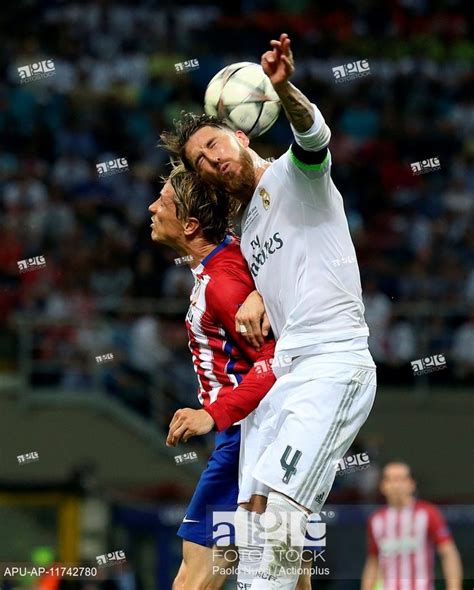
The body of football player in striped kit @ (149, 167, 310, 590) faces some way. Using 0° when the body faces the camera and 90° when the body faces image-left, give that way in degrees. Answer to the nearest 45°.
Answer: approximately 90°

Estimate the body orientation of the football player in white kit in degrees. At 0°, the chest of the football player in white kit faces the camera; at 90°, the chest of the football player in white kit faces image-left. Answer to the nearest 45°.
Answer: approximately 45°
